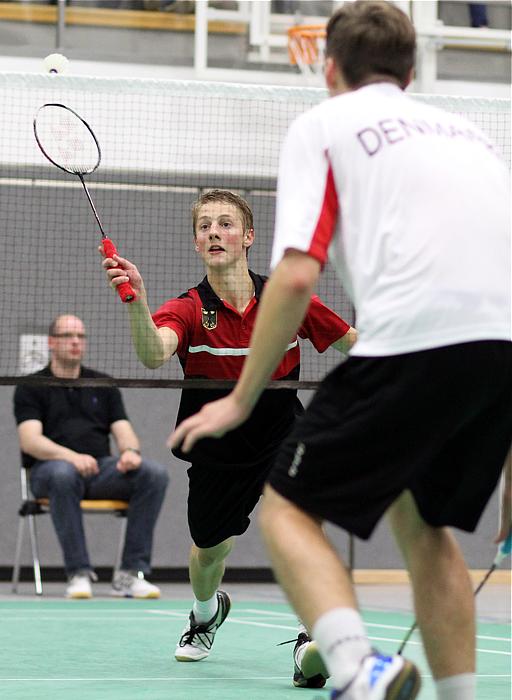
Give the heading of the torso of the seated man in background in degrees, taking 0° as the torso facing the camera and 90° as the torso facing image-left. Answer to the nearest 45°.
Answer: approximately 315°

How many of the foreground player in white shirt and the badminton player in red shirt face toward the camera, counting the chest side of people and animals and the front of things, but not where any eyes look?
1

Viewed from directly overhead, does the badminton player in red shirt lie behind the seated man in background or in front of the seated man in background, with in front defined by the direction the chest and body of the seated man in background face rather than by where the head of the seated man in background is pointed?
in front

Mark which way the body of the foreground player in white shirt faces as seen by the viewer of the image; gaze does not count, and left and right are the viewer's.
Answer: facing away from the viewer and to the left of the viewer

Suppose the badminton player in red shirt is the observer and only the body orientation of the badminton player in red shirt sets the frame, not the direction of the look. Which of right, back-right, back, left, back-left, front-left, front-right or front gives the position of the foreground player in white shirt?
front

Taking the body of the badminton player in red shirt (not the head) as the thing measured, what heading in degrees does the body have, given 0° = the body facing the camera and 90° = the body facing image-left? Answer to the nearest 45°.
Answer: approximately 0°

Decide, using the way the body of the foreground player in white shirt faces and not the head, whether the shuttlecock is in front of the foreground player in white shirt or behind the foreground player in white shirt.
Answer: in front
